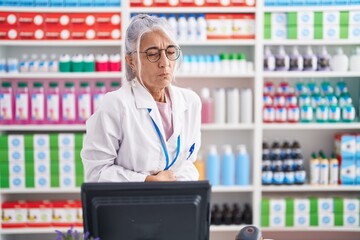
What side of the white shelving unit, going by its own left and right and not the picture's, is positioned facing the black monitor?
front

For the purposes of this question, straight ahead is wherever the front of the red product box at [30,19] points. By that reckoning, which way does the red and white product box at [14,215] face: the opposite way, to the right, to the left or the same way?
the same way

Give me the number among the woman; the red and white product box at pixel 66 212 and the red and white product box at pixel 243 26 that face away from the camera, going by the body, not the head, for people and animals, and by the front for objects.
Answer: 0

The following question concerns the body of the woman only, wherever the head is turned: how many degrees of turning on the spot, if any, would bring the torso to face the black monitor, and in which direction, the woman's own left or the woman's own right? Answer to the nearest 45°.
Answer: approximately 45° to the woman's own right

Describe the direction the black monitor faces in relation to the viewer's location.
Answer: facing away from the viewer

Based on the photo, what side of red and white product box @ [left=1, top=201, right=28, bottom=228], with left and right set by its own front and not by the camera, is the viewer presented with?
front

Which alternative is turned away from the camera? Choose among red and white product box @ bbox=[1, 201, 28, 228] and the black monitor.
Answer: the black monitor

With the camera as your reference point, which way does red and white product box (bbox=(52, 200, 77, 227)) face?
facing the viewer

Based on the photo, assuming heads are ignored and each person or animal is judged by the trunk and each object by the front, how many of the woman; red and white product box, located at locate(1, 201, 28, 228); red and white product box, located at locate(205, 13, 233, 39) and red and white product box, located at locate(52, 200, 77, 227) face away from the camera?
0

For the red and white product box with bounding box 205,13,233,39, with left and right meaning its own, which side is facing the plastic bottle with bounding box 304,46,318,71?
left

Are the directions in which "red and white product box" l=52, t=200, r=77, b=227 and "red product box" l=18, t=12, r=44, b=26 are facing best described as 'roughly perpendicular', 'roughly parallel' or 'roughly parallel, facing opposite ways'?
roughly parallel

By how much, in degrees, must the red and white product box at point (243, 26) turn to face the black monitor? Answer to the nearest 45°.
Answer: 0° — it already faces it

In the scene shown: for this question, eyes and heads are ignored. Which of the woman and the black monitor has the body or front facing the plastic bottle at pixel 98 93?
the black monitor

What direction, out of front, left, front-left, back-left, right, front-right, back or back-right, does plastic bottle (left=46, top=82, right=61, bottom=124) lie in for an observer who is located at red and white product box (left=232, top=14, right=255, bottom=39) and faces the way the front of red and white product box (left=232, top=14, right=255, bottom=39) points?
right

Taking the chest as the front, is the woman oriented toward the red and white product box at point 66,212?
no

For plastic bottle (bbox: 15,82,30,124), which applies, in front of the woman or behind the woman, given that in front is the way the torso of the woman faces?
behind

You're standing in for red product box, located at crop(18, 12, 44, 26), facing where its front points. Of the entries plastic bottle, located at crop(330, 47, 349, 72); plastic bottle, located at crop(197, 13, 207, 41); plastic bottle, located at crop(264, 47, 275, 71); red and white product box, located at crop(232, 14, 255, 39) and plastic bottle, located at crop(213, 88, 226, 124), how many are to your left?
5

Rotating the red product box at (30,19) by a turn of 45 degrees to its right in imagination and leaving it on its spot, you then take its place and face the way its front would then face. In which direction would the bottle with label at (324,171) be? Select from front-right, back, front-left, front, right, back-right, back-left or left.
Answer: back-left

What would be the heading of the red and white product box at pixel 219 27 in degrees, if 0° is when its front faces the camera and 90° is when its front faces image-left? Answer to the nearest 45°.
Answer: approximately 0°

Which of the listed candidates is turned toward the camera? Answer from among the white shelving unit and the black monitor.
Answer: the white shelving unit

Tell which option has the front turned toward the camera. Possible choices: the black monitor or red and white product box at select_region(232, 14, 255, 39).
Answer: the red and white product box

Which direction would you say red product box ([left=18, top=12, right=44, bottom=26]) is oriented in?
toward the camera

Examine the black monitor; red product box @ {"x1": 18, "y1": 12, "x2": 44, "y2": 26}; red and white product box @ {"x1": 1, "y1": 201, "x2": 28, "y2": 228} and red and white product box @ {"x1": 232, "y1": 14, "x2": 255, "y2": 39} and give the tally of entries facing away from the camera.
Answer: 1
